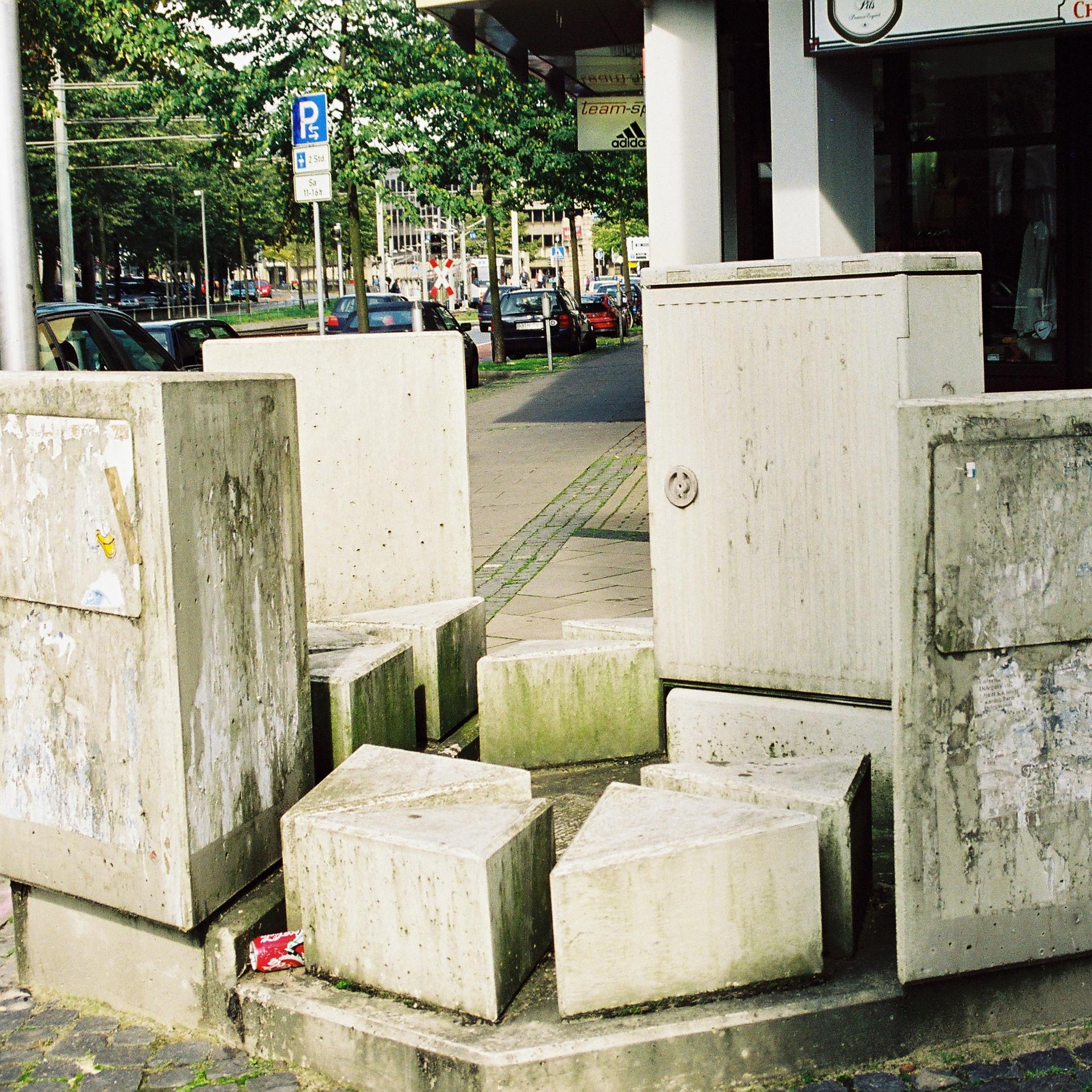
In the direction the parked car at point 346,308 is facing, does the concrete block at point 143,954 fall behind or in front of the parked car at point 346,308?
behind

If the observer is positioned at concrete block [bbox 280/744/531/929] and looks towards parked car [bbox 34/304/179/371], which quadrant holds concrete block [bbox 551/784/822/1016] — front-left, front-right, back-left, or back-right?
back-right

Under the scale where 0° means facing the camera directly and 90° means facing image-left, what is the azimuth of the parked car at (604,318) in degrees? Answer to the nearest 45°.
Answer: approximately 225°

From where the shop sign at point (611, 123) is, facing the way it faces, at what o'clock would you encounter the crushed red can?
The crushed red can is roughly at 12 o'clock from the shop sign.

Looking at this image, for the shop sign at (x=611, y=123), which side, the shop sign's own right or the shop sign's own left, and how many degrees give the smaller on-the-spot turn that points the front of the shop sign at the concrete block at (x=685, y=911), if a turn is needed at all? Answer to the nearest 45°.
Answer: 0° — it already faces it

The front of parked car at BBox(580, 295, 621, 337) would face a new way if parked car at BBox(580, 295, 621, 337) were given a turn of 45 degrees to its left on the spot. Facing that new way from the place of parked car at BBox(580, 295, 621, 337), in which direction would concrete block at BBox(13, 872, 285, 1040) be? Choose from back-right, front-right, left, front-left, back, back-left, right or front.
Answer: back
